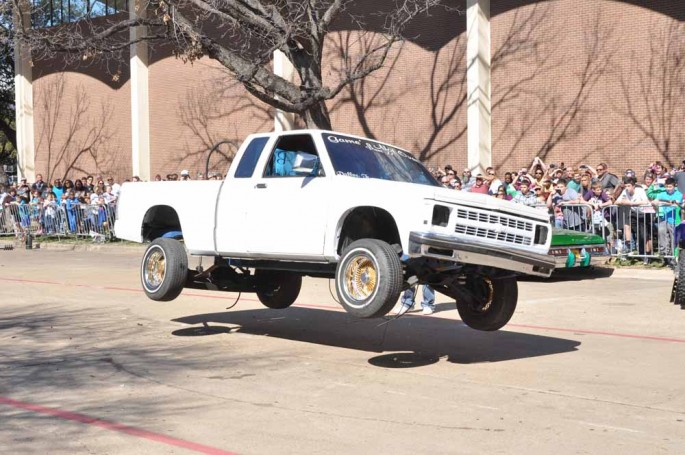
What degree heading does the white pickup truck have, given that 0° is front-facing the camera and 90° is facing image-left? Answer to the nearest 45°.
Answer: approximately 315°

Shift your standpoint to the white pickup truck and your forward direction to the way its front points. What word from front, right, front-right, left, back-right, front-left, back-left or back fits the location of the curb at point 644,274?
left

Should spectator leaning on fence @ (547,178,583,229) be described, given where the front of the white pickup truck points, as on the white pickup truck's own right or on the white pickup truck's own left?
on the white pickup truck's own left

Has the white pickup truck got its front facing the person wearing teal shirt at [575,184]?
no

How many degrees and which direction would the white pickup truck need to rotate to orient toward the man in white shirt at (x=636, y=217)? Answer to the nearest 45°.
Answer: approximately 90° to its left

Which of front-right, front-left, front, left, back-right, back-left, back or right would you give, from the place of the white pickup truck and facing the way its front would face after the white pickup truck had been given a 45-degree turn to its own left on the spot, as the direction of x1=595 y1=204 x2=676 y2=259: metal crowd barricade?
front-left

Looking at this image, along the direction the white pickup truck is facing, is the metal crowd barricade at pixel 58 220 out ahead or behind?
behind

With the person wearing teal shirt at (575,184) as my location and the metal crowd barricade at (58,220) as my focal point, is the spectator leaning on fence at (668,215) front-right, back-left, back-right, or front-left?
back-left

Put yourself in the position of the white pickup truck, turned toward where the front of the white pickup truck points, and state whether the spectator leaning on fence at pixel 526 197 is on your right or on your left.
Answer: on your left
